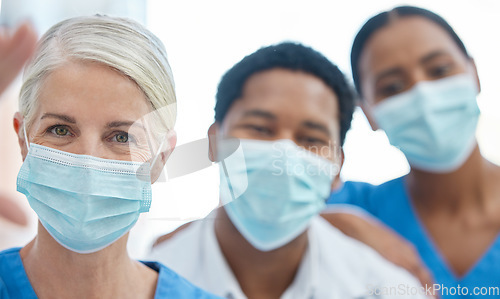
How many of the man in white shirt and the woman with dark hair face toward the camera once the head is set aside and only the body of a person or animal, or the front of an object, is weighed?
2

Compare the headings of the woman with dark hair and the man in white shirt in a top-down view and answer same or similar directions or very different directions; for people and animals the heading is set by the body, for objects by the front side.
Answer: same or similar directions

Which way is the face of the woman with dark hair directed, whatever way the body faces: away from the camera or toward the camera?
toward the camera

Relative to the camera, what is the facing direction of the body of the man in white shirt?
toward the camera

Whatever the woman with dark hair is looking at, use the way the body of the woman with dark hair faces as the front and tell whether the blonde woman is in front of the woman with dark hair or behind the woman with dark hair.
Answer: in front

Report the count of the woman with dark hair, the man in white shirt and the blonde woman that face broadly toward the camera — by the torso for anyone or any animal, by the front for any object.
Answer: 3

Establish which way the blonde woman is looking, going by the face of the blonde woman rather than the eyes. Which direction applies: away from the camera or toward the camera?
toward the camera

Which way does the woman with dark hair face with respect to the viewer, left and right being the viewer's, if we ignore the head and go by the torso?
facing the viewer
